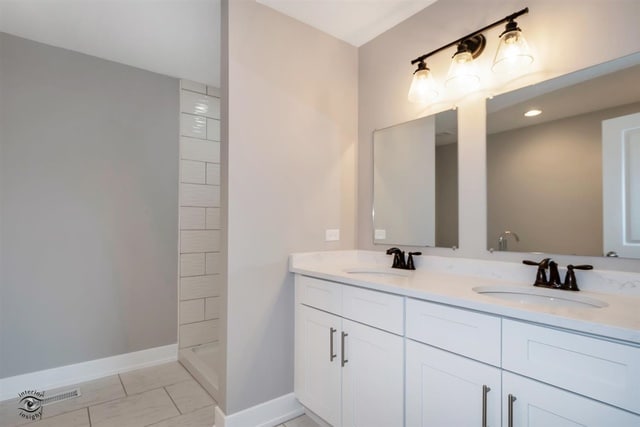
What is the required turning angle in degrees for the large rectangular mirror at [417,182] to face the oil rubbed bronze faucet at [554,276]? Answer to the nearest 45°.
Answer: approximately 90° to its left

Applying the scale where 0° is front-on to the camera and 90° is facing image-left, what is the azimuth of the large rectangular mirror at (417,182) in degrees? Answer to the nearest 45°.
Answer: approximately 45°

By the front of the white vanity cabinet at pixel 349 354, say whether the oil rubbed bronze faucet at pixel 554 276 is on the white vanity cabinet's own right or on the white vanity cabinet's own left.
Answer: on the white vanity cabinet's own left
